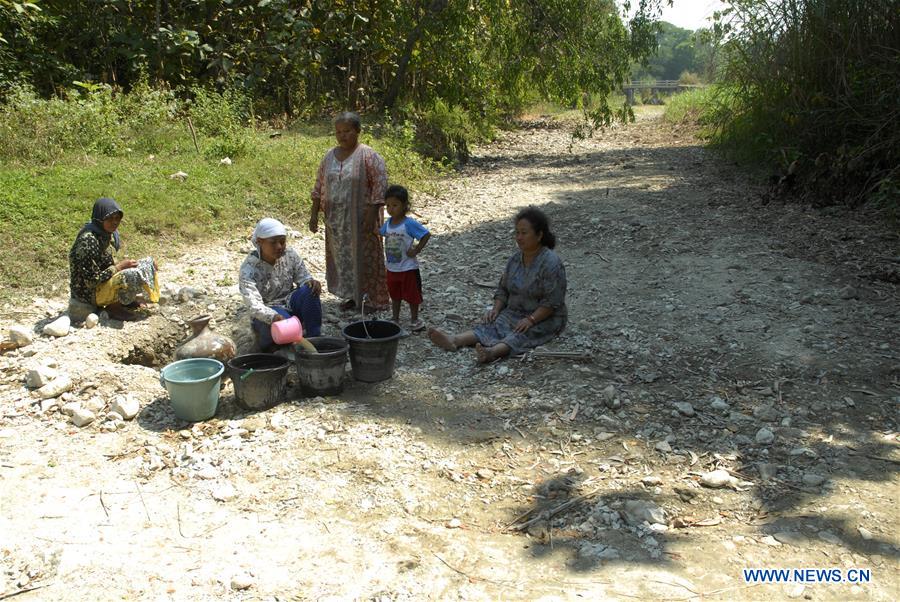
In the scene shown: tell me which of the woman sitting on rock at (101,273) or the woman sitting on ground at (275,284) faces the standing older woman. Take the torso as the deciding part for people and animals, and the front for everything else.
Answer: the woman sitting on rock at (101,273)

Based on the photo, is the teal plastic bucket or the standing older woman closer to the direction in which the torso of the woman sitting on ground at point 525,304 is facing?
the teal plastic bucket

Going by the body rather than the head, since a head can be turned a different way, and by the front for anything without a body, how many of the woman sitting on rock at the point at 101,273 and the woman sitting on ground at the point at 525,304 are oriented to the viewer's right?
1

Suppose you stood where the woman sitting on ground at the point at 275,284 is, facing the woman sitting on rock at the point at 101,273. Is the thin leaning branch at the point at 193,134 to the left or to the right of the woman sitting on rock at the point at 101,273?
right

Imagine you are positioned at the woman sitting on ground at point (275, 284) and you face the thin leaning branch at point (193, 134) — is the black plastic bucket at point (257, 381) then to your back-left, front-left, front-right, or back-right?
back-left

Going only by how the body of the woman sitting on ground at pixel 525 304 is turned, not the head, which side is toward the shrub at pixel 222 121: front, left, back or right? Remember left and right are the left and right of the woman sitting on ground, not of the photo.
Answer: right

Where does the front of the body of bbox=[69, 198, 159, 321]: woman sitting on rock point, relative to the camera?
to the viewer's right

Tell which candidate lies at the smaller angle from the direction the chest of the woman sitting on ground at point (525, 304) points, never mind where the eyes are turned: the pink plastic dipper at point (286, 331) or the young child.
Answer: the pink plastic dipper
